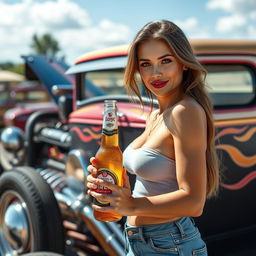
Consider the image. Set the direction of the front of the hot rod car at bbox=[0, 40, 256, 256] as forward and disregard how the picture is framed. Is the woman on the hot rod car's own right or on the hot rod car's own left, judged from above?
on the hot rod car's own left

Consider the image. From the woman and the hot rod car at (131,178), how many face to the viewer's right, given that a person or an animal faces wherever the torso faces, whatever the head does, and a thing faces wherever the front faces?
0

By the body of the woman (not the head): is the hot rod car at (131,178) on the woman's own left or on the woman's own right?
on the woman's own right

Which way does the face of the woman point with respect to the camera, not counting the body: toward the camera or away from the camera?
toward the camera

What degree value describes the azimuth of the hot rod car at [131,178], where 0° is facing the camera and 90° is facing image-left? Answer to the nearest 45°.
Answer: approximately 45°

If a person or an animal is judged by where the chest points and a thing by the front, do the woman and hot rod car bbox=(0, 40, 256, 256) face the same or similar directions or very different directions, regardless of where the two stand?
same or similar directions
